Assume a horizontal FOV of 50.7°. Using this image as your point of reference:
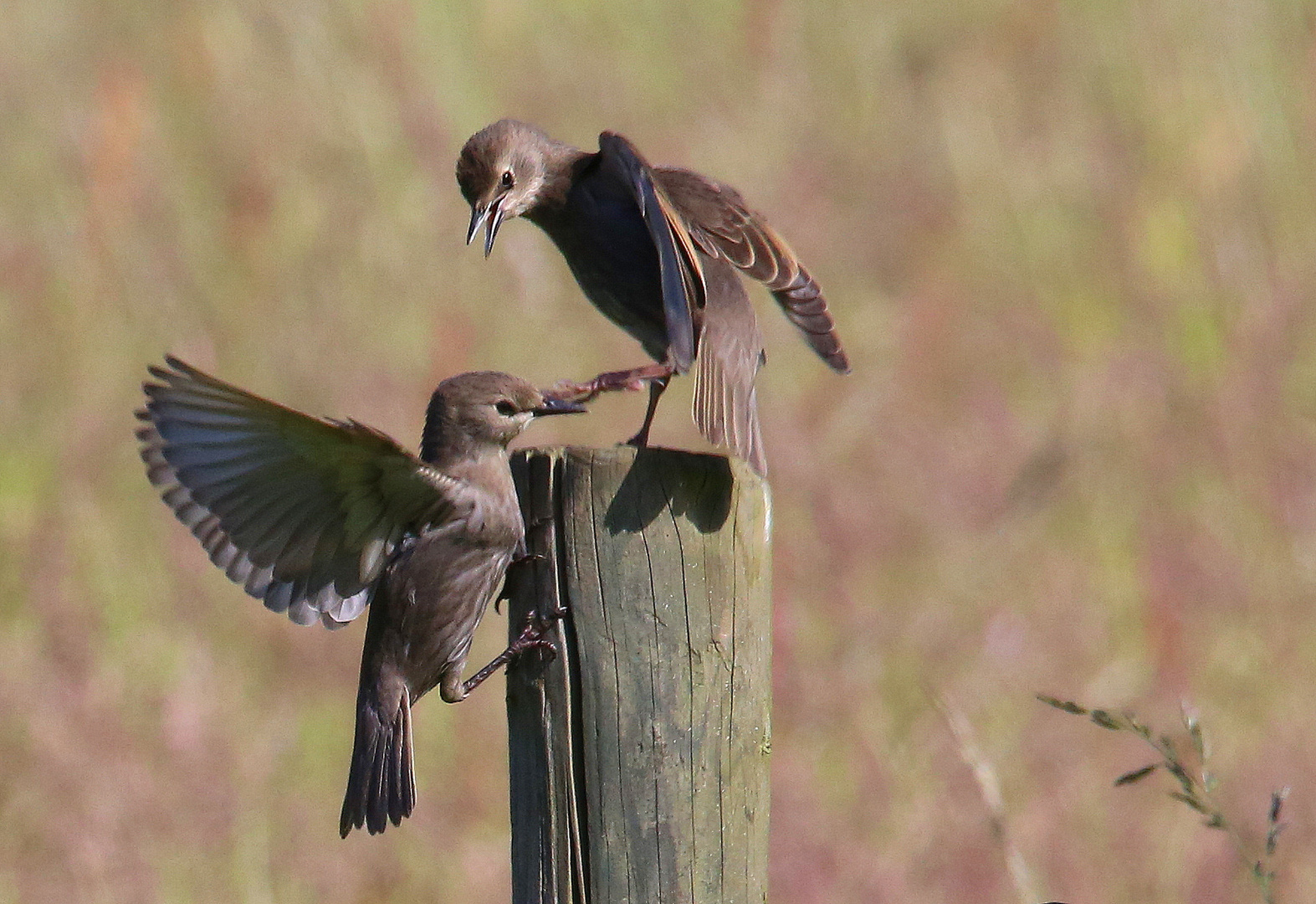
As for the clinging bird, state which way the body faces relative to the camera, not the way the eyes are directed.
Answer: to the viewer's right
